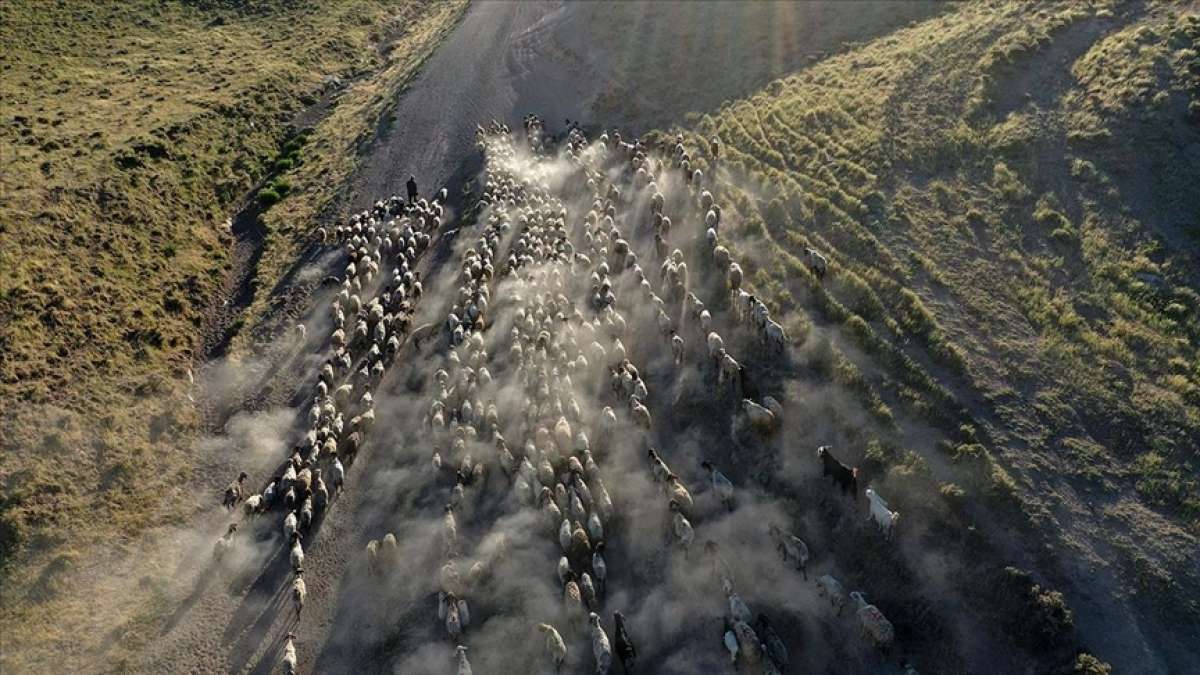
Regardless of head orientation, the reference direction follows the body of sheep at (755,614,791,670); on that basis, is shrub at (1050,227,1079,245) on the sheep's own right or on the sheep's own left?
on the sheep's own right

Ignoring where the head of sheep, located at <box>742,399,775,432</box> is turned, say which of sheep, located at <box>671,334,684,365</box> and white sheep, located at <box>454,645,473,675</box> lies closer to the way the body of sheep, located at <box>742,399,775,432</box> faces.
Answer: the sheep

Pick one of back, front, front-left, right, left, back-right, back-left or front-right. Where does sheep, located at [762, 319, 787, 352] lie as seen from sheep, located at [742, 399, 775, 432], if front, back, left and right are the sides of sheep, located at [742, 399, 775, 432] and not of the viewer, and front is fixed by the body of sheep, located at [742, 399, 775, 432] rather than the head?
front-right

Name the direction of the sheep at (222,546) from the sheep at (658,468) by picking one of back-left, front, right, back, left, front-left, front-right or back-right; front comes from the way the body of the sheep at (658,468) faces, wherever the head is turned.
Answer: front-left

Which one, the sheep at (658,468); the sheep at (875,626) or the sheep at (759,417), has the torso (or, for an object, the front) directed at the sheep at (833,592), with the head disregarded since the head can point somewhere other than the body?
the sheep at (875,626)

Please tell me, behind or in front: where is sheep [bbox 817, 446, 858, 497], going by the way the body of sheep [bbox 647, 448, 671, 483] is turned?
behind

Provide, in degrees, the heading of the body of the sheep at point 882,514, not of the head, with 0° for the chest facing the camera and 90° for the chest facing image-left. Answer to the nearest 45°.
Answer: approximately 135°

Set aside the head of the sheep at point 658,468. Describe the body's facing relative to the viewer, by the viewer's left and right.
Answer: facing away from the viewer and to the left of the viewer

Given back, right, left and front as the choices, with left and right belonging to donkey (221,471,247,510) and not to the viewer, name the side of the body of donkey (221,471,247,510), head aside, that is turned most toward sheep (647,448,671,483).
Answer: right

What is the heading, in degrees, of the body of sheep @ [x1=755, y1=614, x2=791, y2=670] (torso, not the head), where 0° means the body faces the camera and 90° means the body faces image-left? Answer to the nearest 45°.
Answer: approximately 135°

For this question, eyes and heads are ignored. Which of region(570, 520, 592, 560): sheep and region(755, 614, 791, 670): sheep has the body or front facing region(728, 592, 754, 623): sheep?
region(755, 614, 791, 670): sheep

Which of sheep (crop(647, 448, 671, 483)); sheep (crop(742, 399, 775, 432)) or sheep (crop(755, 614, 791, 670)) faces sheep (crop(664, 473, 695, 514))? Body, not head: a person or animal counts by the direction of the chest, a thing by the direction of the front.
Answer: sheep (crop(755, 614, 791, 670))

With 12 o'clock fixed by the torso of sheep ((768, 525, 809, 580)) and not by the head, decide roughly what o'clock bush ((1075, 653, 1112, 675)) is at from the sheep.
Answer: The bush is roughly at 5 o'clock from the sheep.

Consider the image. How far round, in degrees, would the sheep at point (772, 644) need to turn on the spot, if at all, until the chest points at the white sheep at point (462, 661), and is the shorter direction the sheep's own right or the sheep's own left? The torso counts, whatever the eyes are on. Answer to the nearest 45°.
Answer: approximately 45° to the sheep's own left

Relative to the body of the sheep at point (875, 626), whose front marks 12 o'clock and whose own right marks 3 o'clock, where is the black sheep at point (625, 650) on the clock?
The black sheep is roughly at 10 o'clock from the sheep.

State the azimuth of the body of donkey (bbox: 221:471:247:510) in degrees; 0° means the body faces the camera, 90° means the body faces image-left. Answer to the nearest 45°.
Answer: approximately 225°

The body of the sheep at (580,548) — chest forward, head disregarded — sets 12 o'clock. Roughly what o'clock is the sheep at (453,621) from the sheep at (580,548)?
the sheep at (453,621) is roughly at 8 o'clock from the sheep at (580,548).

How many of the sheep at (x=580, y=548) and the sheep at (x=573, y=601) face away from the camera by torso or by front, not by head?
2
